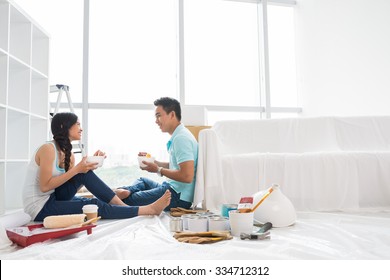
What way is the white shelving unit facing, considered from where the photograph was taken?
facing the viewer and to the right of the viewer

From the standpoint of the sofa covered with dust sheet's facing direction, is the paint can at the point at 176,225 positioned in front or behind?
in front

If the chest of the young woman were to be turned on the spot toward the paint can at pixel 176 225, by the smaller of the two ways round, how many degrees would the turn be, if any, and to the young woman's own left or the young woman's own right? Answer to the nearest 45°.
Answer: approximately 45° to the young woman's own right

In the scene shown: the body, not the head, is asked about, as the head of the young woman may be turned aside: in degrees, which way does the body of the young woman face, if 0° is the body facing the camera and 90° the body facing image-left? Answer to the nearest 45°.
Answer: approximately 270°

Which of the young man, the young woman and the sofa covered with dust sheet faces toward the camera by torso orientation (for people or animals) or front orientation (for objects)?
the sofa covered with dust sheet

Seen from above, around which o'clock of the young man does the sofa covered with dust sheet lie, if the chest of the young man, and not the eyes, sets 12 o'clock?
The sofa covered with dust sheet is roughly at 6 o'clock from the young man.

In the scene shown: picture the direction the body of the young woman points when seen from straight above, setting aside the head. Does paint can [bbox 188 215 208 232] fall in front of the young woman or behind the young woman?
in front

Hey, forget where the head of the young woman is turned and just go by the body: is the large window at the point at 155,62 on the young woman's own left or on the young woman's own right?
on the young woman's own left

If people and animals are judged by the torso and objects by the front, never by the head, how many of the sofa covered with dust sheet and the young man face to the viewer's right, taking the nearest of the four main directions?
0

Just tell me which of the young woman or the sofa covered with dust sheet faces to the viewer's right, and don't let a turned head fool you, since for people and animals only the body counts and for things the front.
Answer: the young woman

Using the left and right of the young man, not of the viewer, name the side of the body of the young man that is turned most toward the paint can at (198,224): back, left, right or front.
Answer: left

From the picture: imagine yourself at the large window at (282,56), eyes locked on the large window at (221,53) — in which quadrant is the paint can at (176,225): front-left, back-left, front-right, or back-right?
front-left

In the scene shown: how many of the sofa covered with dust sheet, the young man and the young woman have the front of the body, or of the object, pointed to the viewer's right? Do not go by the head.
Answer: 1

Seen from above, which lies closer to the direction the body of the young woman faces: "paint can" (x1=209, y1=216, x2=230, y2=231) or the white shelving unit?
the paint can

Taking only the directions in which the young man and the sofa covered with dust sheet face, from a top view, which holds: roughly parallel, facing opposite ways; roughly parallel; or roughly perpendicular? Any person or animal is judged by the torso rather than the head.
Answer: roughly perpendicular

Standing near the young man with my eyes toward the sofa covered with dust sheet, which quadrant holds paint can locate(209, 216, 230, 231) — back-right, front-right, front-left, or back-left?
front-right

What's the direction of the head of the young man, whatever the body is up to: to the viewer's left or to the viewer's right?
to the viewer's left

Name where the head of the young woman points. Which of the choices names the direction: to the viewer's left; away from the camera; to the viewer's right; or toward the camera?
to the viewer's right

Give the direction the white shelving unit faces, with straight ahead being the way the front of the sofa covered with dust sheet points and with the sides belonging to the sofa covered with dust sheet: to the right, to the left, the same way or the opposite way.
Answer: to the left

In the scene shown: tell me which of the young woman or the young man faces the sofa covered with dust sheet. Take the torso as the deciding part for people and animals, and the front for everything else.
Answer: the young woman

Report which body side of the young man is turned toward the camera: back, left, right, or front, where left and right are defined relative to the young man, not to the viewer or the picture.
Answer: left
